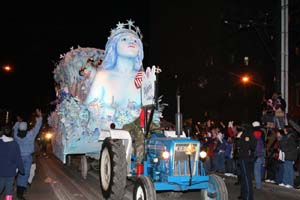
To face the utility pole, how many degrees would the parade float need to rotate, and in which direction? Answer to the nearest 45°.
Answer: approximately 45° to its left

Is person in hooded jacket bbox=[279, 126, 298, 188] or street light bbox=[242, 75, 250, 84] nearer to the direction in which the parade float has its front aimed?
the person in hooded jacket

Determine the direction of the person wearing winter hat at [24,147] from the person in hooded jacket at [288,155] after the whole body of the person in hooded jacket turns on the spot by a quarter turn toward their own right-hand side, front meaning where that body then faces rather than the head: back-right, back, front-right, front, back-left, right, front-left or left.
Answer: back-left

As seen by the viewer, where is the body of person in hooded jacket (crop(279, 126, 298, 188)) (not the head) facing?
to the viewer's left

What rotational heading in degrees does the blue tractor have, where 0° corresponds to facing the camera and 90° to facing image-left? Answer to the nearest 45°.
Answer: approximately 315°

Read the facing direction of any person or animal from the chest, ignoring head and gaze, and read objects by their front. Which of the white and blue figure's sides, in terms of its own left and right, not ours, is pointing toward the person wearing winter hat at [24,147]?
right

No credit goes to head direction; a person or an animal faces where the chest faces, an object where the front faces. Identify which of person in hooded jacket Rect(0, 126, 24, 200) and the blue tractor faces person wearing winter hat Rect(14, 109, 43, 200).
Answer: the person in hooded jacket

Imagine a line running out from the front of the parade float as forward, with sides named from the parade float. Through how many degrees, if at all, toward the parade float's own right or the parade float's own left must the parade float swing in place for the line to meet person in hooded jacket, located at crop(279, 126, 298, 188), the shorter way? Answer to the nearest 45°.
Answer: approximately 45° to the parade float's own left
